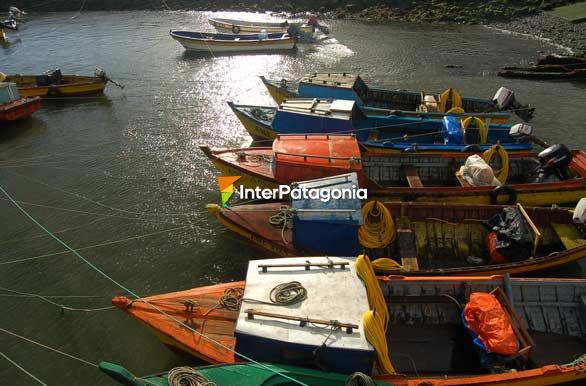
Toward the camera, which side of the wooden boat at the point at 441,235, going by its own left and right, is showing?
left

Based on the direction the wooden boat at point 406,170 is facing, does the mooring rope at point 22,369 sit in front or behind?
in front

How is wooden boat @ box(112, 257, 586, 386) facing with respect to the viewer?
to the viewer's left

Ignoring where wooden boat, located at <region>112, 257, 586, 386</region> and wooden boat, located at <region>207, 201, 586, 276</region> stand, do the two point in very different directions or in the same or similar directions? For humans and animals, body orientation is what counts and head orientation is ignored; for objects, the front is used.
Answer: same or similar directions

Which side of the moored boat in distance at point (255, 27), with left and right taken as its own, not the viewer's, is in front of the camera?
left

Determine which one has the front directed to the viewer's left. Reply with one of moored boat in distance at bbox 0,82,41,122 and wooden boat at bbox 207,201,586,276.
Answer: the wooden boat

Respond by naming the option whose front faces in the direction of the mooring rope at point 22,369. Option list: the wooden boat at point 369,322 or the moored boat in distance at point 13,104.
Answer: the wooden boat

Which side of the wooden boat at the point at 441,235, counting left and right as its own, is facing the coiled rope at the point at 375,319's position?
left

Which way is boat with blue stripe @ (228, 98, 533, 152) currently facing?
to the viewer's left

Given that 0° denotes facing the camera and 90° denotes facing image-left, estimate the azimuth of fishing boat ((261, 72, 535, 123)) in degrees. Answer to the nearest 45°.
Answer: approximately 90°
